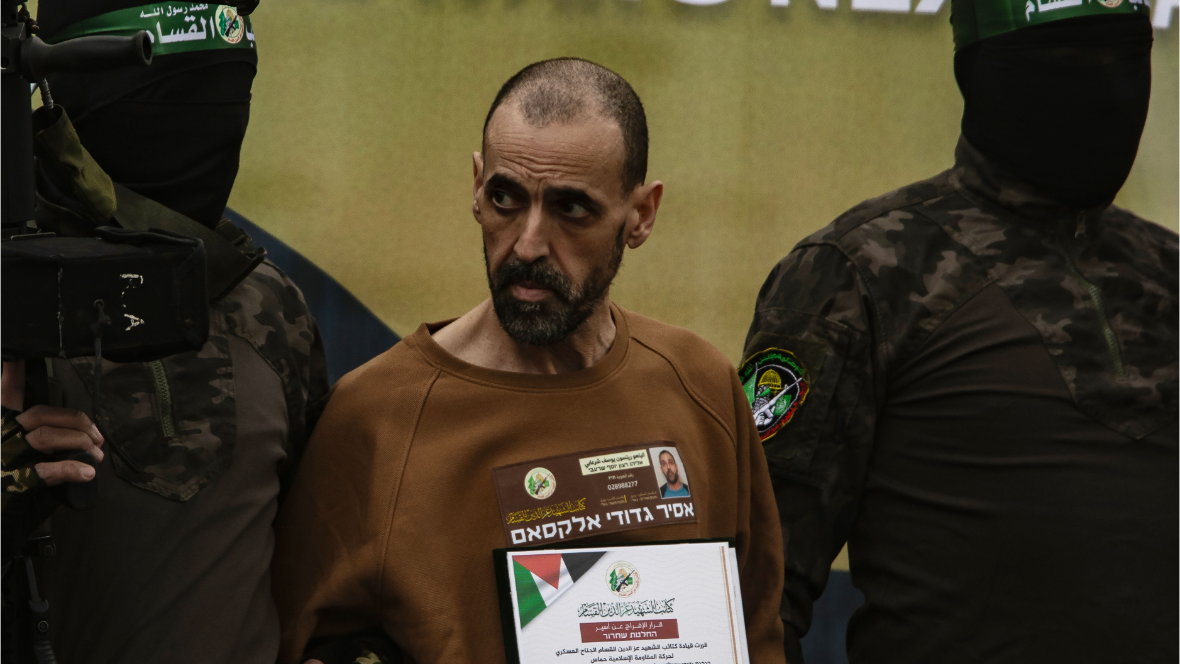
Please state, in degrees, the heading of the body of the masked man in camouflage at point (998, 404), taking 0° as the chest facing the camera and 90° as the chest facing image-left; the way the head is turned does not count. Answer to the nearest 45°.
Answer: approximately 315°

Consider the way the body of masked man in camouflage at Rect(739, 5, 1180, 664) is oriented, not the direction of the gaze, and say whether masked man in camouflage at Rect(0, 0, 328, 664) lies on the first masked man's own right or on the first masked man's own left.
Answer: on the first masked man's own right

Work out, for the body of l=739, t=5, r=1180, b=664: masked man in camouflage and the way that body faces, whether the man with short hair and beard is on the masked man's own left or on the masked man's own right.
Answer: on the masked man's own right
